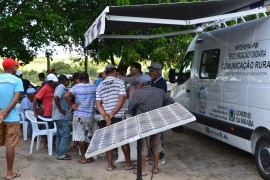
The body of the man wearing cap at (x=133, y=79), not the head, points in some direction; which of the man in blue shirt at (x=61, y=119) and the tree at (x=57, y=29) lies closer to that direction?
the man in blue shirt

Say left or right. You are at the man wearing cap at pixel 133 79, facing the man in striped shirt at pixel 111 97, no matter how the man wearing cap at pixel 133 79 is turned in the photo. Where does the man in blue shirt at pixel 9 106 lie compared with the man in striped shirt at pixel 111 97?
right

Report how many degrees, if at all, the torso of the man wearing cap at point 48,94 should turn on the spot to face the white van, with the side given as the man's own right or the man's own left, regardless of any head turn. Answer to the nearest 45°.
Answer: approximately 45° to the man's own right

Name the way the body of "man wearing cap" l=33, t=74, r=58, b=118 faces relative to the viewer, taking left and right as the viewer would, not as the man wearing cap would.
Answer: facing to the right of the viewer

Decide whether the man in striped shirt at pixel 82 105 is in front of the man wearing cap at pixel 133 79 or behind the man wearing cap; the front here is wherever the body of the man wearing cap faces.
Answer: in front

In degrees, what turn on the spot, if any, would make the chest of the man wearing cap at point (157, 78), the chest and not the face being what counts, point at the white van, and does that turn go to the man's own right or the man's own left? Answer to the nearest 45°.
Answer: approximately 180°

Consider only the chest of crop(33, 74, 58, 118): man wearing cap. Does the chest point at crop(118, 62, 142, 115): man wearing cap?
yes

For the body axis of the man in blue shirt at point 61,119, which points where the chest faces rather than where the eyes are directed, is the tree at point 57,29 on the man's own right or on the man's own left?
on the man's own left

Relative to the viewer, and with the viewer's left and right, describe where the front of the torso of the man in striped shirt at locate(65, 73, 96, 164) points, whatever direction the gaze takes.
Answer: facing away from the viewer

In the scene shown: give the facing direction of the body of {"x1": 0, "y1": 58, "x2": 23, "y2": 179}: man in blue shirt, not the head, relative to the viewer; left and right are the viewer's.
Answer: facing away from the viewer and to the right of the viewer
